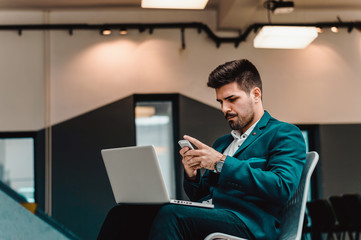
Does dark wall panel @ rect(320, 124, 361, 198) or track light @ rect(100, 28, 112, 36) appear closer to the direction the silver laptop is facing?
the dark wall panel

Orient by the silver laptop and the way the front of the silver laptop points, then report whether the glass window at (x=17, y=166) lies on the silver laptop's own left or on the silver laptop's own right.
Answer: on the silver laptop's own left

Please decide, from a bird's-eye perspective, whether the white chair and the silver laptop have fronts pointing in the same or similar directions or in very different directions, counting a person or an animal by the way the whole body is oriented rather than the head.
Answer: very different directions

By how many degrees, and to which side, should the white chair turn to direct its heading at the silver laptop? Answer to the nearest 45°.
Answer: approximately 45° to its right

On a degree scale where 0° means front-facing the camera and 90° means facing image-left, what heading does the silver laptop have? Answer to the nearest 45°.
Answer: approximately 225°

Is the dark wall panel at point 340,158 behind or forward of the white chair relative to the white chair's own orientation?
behind

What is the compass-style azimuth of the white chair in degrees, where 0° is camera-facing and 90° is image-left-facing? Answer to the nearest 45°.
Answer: approximately 45°

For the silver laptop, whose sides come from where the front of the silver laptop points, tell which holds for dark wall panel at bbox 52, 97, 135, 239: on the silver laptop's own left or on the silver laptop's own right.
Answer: on the silver laptop's own left
